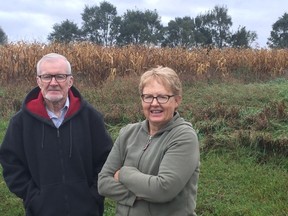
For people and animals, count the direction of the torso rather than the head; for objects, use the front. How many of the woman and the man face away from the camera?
0

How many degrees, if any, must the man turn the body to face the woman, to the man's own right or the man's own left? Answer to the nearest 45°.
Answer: approximately 45° to the man's own left

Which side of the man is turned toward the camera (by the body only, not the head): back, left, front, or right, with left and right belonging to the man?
front

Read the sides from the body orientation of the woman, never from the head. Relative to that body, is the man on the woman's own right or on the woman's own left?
on the woman's own right

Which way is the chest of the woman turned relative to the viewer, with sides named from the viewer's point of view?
facing the viewer and to the left of the viewer

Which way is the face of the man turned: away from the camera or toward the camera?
toward the camera
